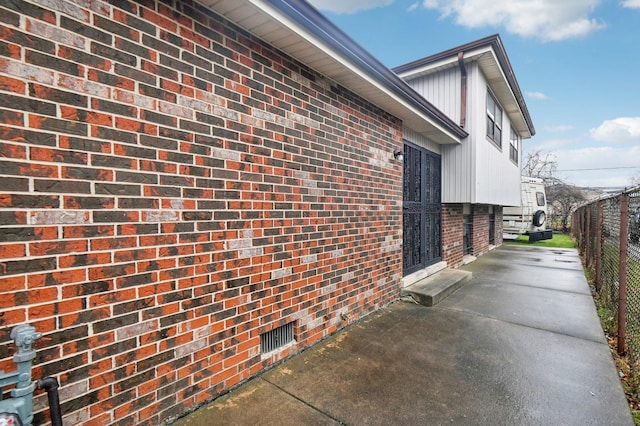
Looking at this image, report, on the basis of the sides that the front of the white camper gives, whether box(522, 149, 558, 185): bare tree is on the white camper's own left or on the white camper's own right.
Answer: on the white camper's own right

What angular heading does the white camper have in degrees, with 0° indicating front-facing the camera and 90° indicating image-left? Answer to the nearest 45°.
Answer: approximately 135°

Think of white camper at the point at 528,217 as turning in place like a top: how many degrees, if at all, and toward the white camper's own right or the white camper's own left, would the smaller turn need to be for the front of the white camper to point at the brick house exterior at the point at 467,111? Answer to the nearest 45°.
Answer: approximately 135° to the white camper's own left

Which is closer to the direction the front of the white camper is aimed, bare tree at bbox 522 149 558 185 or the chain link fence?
the bare tree

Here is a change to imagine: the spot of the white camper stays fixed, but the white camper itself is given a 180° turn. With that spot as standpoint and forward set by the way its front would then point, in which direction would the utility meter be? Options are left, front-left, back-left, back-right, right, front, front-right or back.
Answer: front-right
